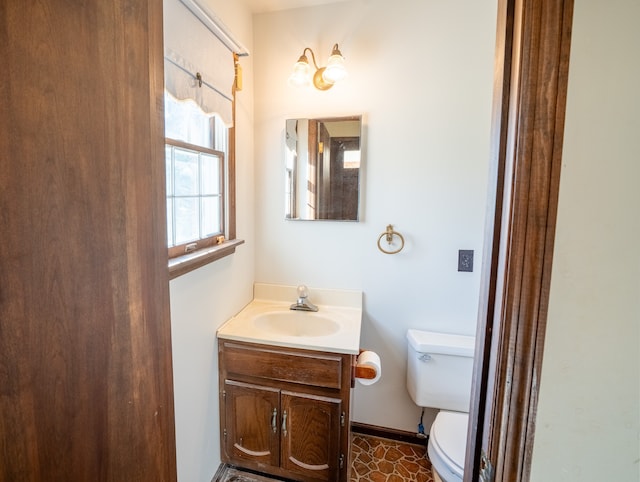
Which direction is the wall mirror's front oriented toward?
toward the camera

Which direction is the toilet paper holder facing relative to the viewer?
to the viewer's right

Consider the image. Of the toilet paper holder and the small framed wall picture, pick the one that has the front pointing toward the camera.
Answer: the small framed wall picture

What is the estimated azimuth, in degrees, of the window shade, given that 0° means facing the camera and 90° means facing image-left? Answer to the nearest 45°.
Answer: approximately 315°

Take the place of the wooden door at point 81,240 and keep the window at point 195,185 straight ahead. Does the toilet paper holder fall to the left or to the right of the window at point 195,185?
right

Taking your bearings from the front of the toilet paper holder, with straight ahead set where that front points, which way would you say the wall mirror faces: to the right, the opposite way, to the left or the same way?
to the right

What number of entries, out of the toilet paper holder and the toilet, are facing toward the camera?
1

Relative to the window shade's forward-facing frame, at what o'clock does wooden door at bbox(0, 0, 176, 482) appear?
The wooden door is roughly at 2 o'clock from the window shade.

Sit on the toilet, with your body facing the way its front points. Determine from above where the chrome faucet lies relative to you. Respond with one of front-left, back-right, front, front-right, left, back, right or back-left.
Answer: right

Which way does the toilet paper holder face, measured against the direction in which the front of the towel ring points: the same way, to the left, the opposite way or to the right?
to the left

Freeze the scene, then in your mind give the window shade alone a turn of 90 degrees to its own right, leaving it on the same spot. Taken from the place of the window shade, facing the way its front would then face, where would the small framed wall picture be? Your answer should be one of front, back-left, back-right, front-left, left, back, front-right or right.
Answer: back-left

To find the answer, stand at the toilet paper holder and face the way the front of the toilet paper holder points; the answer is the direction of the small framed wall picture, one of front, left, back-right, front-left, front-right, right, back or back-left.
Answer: front-left

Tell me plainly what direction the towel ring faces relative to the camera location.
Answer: facing the viewer

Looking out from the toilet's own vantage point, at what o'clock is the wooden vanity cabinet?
The wooden vanity cabinet is roughly at 2 o'clock from the toilet.

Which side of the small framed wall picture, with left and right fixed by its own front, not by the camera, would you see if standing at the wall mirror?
right

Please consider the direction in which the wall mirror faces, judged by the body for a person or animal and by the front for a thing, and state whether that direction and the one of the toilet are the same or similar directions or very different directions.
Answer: same or similar directions

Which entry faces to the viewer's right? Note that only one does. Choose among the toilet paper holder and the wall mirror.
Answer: the toilet paper holder

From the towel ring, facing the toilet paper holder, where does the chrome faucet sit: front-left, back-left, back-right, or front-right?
front-right

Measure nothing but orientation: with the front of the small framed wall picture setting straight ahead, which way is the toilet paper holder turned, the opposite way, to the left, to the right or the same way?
to the left
